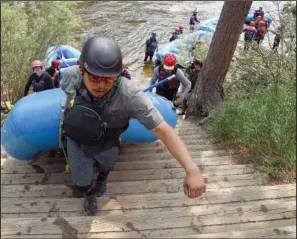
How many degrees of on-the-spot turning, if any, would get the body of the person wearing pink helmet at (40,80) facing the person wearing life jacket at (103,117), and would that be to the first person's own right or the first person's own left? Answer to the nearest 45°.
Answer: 0° — they already face them

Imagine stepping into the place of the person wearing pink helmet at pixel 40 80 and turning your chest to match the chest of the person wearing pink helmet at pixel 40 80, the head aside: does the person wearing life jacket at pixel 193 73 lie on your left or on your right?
on your left

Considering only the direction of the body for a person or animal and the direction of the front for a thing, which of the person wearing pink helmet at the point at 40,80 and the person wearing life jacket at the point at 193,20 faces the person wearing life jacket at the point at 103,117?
the person wearing pink helmet at the point at 40,80

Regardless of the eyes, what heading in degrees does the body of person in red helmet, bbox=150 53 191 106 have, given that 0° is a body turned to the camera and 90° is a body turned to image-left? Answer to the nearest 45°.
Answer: approximately 0°

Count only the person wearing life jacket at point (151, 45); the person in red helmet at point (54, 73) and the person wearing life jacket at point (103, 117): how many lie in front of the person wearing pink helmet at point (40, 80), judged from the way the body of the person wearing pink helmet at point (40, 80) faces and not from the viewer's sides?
1

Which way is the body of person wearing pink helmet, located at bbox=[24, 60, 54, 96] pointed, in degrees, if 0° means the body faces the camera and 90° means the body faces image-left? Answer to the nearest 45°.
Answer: approximately 0°

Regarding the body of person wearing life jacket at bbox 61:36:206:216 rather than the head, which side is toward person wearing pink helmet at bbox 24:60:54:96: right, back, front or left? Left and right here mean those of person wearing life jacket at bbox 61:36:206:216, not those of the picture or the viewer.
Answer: back

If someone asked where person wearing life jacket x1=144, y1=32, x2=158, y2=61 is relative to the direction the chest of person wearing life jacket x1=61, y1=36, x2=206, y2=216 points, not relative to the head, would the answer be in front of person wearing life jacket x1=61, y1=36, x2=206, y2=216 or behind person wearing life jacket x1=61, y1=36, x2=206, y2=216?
behind

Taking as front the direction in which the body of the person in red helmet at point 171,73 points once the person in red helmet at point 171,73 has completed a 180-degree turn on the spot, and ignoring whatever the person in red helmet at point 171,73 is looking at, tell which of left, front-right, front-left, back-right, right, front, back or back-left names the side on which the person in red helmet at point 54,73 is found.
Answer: front-left
